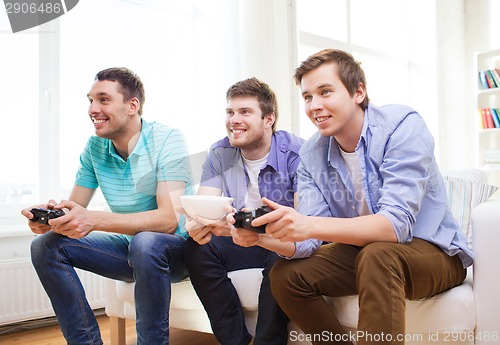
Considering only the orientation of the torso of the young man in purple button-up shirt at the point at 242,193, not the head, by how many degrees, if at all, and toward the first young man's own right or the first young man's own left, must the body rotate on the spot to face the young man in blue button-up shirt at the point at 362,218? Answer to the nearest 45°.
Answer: approximately 90° to the first young man's own left

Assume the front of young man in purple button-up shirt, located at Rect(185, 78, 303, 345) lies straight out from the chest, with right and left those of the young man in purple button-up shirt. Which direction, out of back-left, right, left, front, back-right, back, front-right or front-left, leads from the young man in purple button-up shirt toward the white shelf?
back

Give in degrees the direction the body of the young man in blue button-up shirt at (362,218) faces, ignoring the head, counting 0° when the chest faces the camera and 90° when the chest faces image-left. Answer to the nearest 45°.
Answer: approximately 45°

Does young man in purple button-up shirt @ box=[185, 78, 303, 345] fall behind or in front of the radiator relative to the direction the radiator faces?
in front

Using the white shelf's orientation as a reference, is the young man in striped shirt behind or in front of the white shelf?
in front

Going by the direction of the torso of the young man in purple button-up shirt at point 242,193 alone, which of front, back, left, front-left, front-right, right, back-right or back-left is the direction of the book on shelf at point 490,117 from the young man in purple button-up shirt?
back

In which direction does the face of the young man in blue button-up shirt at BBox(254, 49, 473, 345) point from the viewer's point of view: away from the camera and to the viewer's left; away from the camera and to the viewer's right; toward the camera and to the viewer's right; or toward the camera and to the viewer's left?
toward the camera and to the viewer's left

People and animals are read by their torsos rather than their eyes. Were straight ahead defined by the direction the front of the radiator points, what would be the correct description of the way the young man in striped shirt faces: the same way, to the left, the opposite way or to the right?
to the right

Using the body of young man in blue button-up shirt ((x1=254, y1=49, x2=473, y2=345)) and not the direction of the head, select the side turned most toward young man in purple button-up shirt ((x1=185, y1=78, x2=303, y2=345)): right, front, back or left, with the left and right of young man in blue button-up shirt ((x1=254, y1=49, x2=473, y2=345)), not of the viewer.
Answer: right

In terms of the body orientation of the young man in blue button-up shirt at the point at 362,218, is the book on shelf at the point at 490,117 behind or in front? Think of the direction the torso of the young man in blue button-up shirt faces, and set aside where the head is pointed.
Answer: behind

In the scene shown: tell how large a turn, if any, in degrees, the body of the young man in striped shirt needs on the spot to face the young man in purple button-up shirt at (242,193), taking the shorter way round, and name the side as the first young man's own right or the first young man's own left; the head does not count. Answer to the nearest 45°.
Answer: approximately 135° to the first young man's own left
